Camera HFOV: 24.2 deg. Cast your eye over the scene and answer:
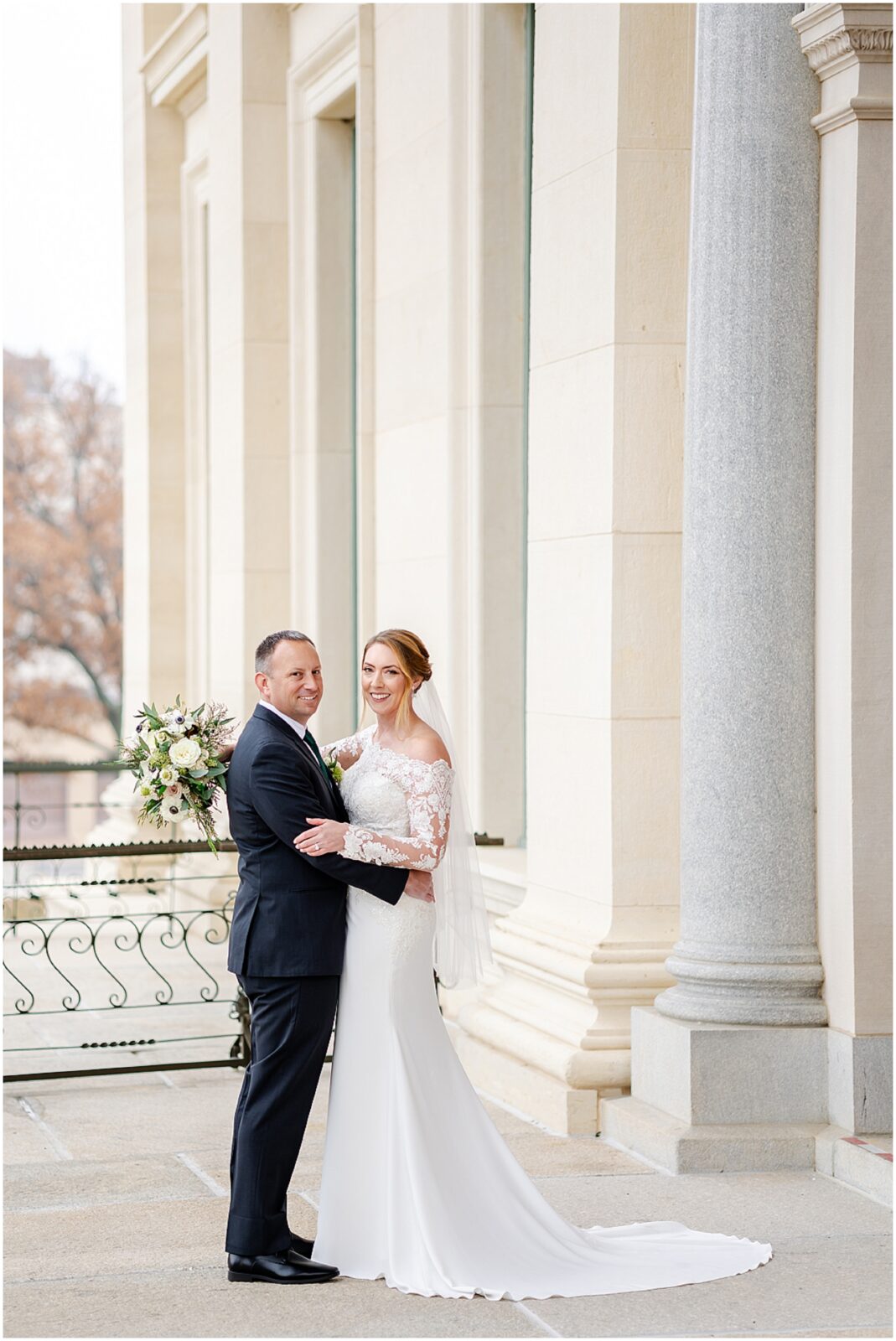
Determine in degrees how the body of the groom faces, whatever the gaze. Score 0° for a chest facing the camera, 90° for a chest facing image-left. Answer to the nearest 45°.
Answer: approximately 270°

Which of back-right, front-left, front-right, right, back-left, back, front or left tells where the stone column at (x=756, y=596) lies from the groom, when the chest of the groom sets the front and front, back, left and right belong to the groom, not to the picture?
front-left

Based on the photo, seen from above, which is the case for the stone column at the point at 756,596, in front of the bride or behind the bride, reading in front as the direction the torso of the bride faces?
behind

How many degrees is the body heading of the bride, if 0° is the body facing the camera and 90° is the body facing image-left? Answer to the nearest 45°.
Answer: approximately 45°

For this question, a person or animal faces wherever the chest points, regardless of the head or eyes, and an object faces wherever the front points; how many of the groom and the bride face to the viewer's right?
1
